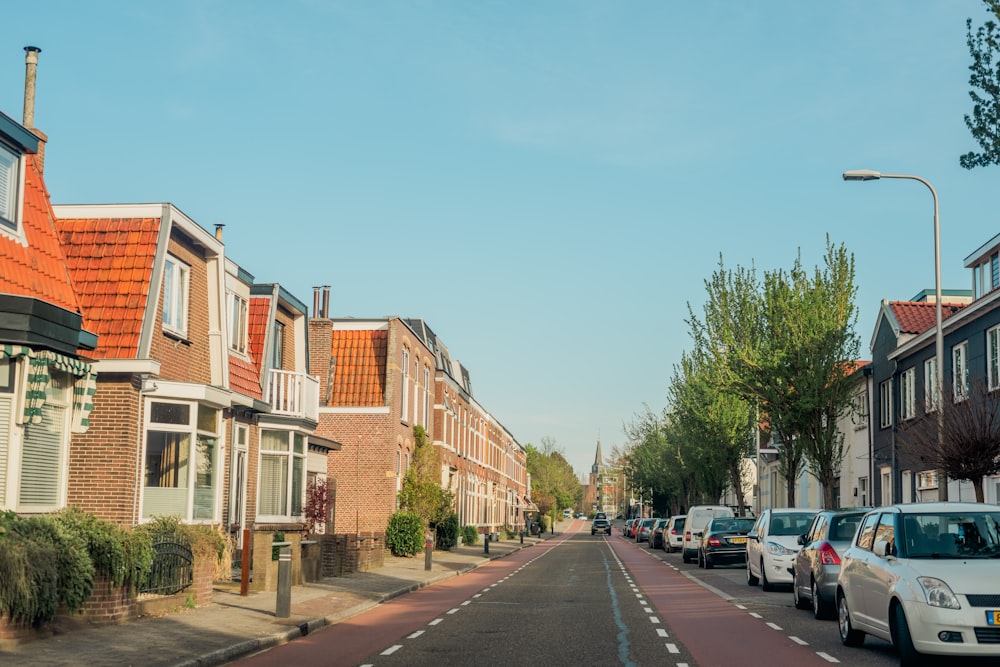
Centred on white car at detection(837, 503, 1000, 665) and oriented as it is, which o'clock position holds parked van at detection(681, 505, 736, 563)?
The parked van is roughly at 7 o'clock from the white car.

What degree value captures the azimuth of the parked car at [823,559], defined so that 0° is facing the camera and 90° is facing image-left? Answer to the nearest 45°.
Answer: approximately 180°

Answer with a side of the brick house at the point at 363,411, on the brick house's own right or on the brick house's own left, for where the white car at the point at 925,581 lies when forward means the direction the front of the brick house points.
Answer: on the brick house's own right

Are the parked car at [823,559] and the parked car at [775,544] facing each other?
yes

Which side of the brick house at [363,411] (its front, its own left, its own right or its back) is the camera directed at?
right

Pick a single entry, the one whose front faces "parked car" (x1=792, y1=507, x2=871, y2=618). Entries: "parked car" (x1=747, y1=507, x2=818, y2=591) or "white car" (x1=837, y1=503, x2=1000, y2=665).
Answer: "parked car" (x1=747, y1=507, x2=818, y2=591)

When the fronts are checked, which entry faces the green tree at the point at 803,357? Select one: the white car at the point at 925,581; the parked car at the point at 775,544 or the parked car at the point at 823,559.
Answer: the parked car at the point at 823,559

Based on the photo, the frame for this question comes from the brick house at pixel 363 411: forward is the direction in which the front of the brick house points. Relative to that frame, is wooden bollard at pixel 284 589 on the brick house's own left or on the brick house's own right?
on the brick house's own right

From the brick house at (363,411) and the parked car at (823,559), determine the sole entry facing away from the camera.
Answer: the parked car
